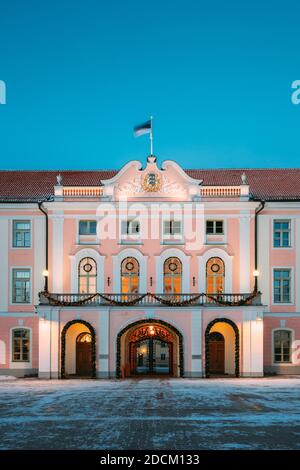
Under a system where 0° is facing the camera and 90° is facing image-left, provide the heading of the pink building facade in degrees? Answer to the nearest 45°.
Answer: approximately 0°
